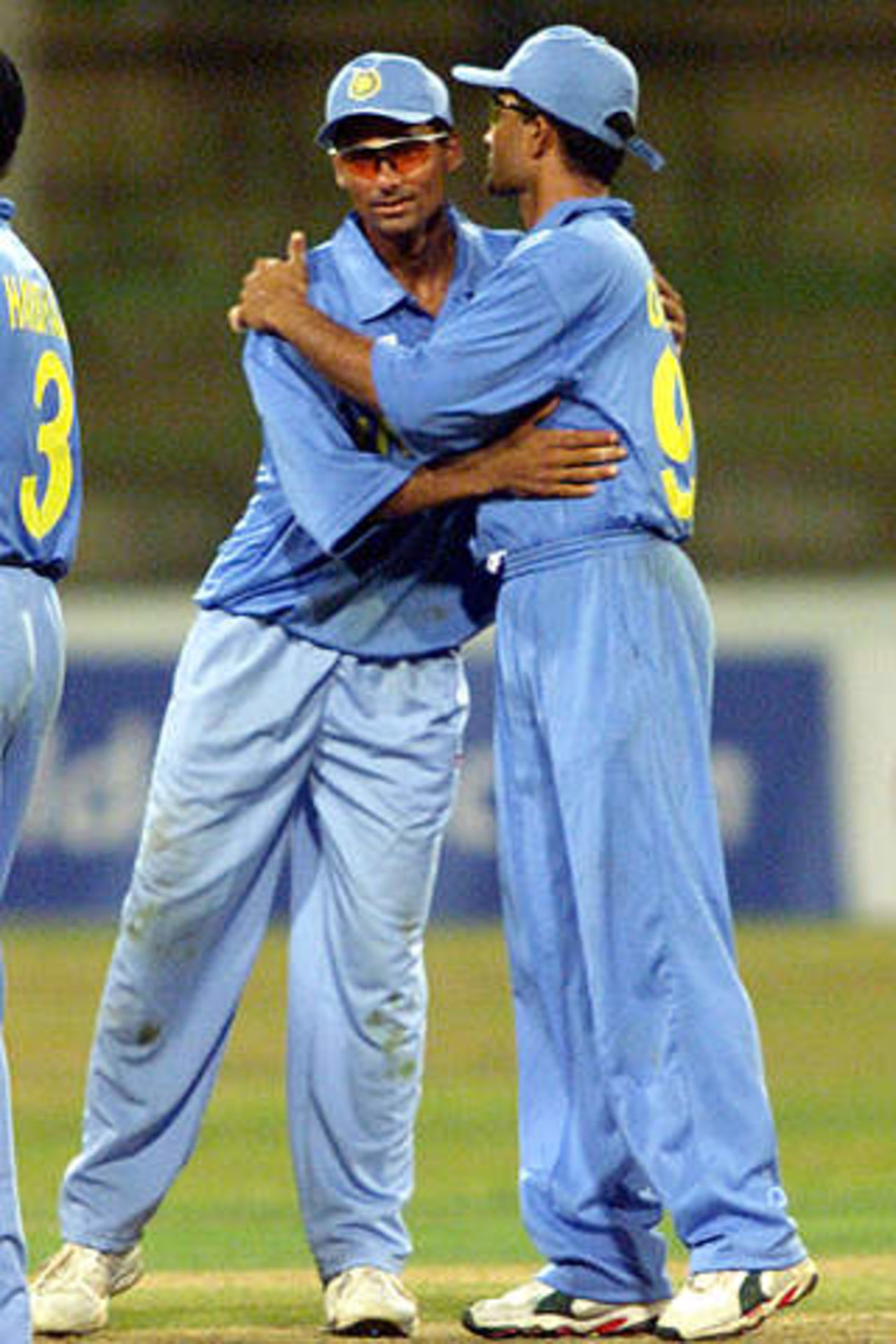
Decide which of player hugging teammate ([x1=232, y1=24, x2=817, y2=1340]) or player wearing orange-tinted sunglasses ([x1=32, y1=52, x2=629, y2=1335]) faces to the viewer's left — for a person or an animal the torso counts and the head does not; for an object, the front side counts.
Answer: player hugging teammate ([x1=232, y1=24, x2=817, y2=1340])

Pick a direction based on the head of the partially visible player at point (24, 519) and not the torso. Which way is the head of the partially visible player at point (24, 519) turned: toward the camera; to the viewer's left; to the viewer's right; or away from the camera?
away from the camera

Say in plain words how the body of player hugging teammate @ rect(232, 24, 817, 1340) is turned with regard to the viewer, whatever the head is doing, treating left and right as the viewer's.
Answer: facing to the left of the viewer

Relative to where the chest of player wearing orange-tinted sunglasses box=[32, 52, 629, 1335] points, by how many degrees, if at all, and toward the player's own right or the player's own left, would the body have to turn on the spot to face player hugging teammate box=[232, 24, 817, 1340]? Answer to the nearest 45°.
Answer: approximately 45° to the player's own left

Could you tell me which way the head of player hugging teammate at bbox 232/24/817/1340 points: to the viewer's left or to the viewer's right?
to the viewer's left

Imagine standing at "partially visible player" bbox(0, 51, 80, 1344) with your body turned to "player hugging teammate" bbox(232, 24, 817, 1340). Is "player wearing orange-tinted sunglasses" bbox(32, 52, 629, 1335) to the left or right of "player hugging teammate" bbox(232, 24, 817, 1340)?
left

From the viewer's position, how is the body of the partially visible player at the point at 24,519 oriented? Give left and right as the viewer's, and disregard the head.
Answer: facing away from the viewer and to the left of the viewer

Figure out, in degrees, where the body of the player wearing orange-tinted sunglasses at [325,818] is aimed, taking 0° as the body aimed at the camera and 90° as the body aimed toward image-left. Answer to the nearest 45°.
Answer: approximately 0°

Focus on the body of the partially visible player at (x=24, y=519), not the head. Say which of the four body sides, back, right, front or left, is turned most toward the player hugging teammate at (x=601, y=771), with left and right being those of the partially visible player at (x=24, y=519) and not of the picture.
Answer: right
